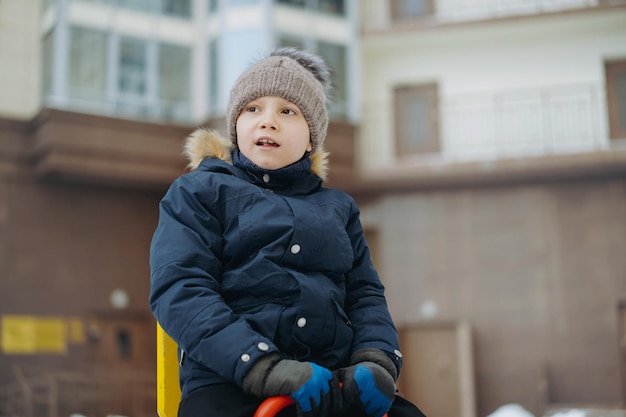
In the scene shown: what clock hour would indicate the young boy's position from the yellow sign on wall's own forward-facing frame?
The young boy is roughly at 12 o'clock from the yellow sign on wall.

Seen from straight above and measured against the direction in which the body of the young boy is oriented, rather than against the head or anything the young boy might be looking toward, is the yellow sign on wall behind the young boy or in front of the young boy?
behind

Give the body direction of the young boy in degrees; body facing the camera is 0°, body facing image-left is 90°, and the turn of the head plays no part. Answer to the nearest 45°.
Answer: approximately 315°

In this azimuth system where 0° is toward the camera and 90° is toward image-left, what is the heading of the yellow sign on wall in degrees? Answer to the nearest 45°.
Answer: approximately 0°
